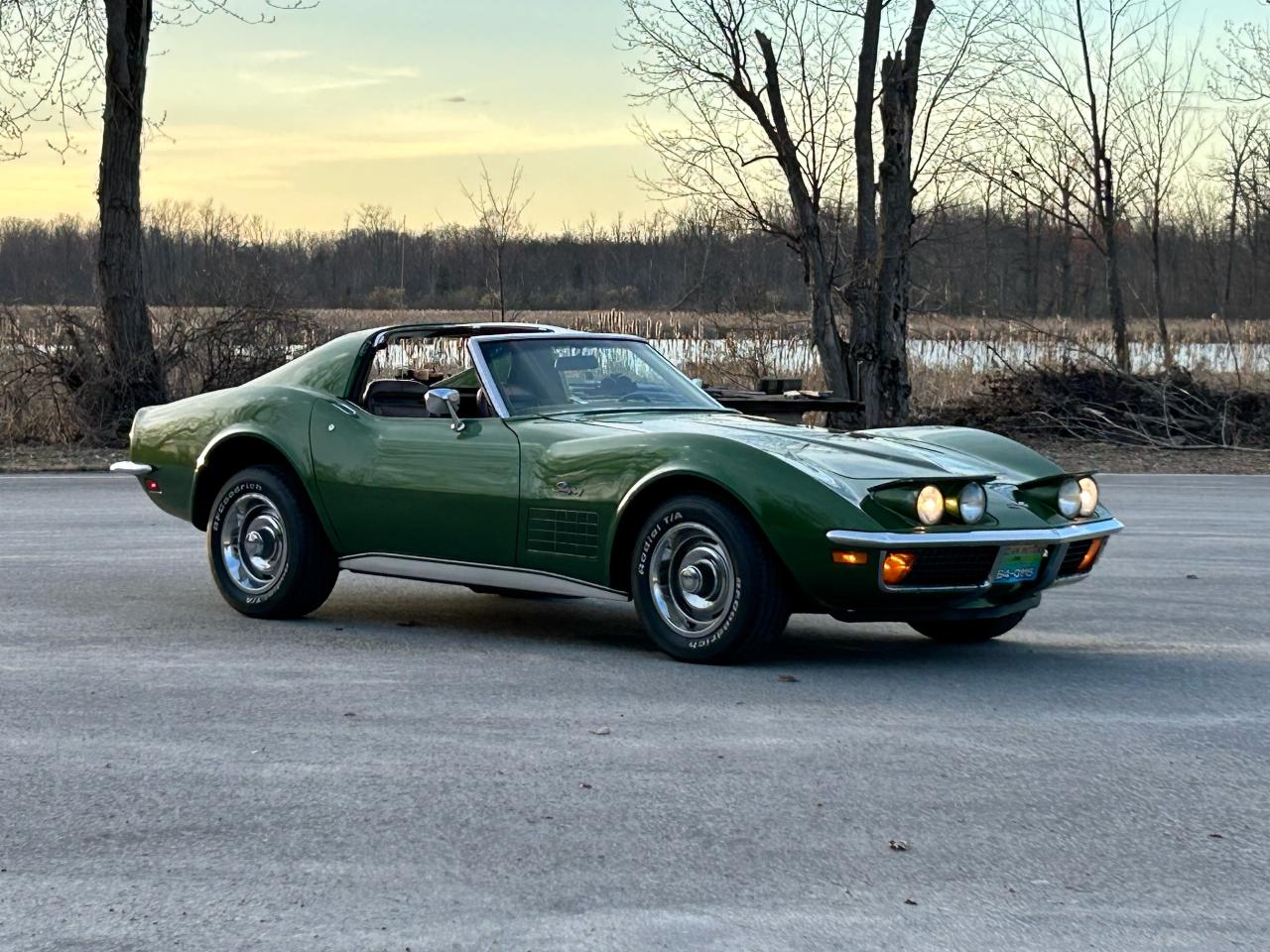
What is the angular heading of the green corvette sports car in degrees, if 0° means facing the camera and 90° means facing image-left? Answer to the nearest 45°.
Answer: approximately 315°

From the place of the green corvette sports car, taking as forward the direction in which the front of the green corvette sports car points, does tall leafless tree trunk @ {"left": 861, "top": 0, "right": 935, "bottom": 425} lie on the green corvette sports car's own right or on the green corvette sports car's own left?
on the green corvette sports car's own left
